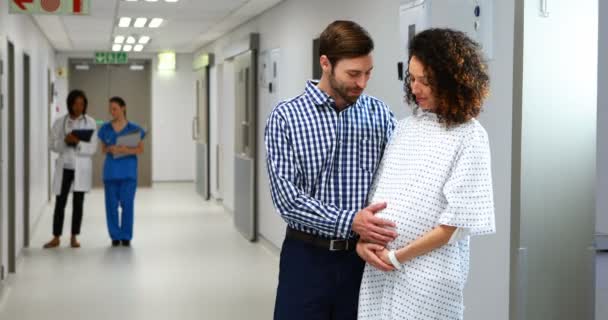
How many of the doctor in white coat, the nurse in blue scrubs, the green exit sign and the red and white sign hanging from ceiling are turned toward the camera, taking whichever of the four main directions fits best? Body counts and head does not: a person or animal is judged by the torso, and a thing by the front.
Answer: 4

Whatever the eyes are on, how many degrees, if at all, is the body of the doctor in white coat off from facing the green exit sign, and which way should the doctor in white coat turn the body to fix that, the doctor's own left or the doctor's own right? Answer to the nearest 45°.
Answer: approximately 180°

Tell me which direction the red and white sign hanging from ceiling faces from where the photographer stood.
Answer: facing the viewer

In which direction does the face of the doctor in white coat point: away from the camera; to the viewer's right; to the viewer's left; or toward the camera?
toward the camera

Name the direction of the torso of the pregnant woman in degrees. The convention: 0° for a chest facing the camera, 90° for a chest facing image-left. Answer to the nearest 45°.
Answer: approximately 45°

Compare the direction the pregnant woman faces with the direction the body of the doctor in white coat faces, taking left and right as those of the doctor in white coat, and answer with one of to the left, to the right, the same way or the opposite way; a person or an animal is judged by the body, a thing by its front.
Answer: to the right

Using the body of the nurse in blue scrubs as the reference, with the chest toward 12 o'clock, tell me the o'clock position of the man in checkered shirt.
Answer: The man in checkered shirt is roughly at 12 o'clock from the nurse in blue scrubs.

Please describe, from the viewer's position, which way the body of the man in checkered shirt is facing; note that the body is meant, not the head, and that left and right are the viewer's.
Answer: facing the viewer and to the right of the viewer

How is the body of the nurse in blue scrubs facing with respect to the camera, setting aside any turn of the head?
toward the camera

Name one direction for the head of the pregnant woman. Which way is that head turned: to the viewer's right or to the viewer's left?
to the viewer's left

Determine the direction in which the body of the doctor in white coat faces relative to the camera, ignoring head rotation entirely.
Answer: toward the camera
